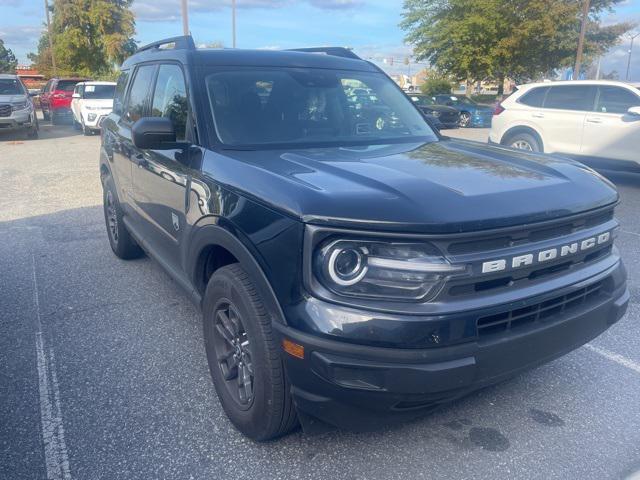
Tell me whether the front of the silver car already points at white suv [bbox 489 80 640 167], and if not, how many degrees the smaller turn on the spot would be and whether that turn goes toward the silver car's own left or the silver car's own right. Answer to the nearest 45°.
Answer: approximately 45° to the silver car's own left

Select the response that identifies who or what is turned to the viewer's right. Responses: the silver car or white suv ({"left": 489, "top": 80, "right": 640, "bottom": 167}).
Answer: the white suv

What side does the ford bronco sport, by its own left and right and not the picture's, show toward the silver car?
back

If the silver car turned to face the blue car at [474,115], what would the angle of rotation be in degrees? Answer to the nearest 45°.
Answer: approximately 90° to its left

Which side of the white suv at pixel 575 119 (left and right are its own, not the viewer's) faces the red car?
back

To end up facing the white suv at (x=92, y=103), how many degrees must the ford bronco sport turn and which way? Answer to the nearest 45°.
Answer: approximately 180°

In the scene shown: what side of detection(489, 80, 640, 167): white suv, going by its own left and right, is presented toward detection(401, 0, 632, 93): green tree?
left

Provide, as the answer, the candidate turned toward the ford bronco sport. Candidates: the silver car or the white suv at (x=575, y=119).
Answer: the silver car

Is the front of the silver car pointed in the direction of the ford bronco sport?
yes

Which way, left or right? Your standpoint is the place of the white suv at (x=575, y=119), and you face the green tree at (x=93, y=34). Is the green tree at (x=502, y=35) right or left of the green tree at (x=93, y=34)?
right

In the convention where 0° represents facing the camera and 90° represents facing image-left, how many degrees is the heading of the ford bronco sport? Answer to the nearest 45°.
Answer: approximately 315°
